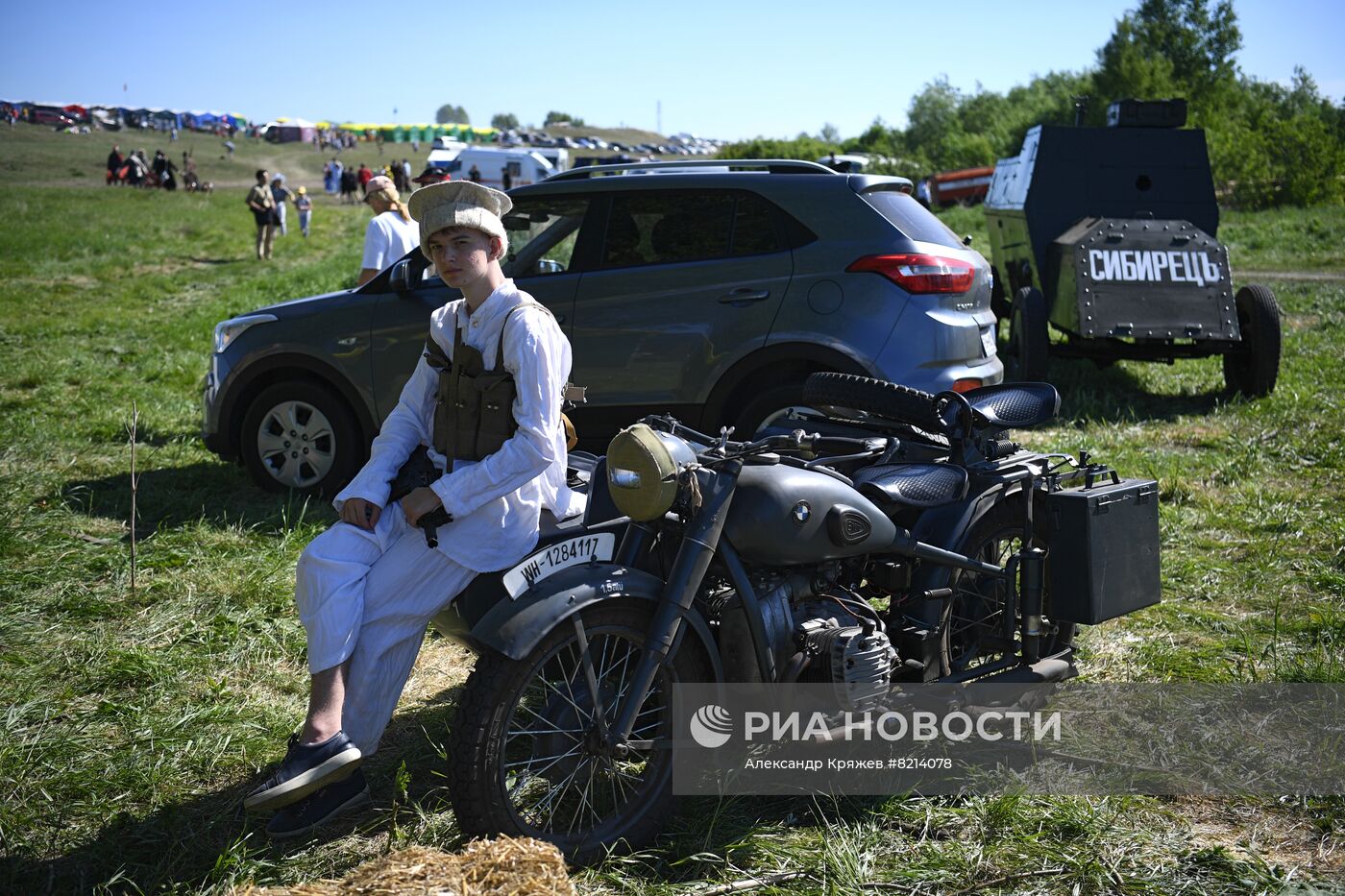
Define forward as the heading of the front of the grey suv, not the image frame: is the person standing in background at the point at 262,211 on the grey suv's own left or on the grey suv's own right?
on the grey suv's own right

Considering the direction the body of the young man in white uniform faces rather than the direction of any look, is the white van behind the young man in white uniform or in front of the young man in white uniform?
behind

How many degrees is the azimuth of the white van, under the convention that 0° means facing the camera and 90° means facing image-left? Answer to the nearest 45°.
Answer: approximately 90°

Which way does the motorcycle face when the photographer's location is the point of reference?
facing the viewer and to the left of the viewer

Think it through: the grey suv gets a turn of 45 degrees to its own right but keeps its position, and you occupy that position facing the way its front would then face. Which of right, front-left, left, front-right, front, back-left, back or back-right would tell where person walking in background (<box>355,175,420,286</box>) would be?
front

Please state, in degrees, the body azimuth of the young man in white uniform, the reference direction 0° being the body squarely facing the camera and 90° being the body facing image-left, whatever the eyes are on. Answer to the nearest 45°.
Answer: approximately 45°

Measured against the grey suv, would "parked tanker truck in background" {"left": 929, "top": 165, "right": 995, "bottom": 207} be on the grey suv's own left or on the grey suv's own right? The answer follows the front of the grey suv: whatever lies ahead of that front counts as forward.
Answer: on the grey suv's own right

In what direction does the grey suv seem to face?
to the viewer's left

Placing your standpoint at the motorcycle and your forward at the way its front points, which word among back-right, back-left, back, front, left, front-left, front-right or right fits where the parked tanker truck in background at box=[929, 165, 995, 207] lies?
back-right

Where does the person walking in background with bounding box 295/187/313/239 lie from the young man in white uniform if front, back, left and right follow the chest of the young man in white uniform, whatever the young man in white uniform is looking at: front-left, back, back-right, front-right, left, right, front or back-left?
back-right
